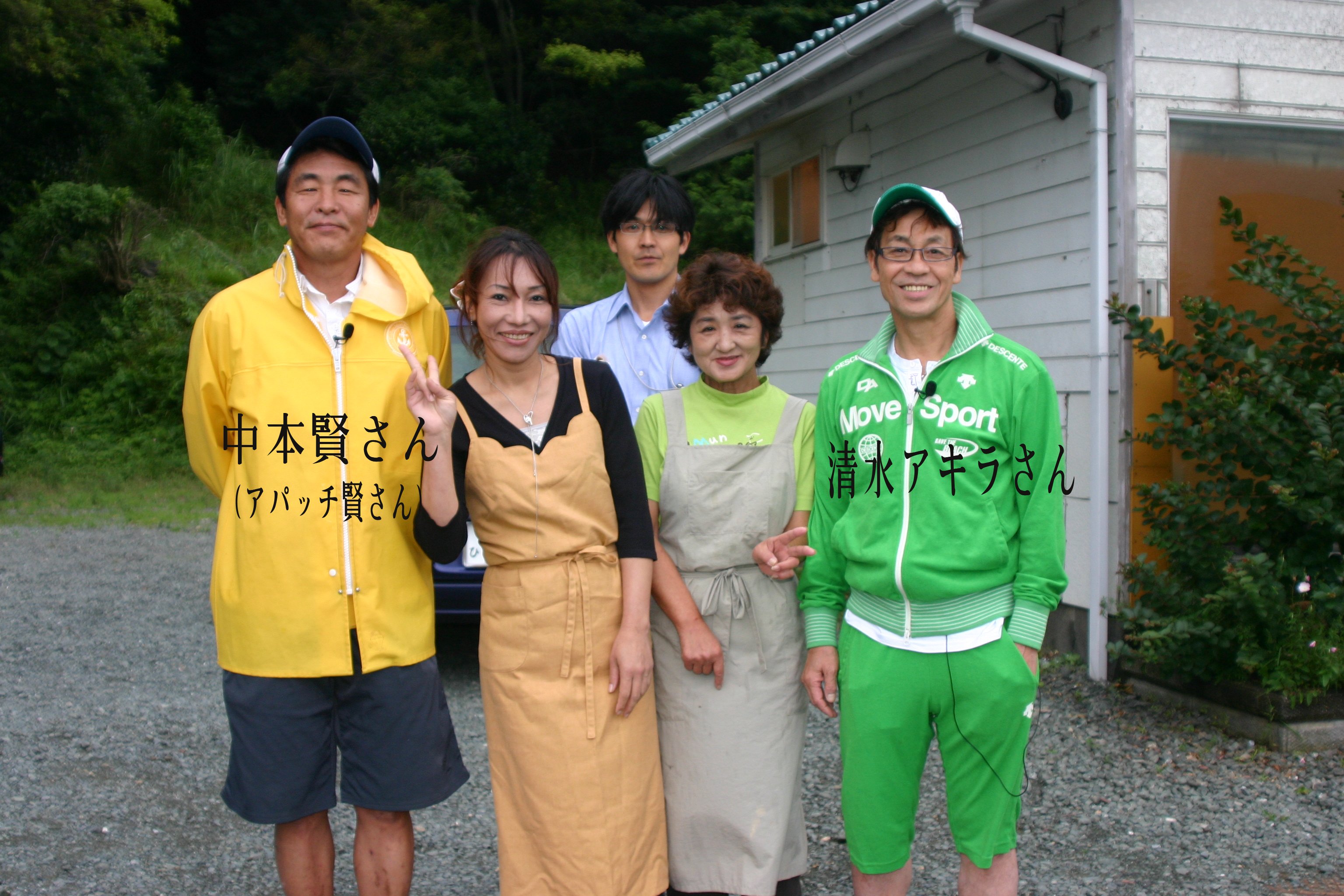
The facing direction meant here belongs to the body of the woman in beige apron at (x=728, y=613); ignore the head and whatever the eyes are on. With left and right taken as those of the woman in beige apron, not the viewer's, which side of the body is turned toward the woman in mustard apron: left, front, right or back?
right

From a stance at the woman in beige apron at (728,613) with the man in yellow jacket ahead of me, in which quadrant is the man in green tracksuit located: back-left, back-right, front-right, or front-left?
back-left

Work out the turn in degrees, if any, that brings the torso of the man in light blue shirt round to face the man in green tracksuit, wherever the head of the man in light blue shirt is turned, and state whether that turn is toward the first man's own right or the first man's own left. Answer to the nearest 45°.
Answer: approximately 45° to the first man's own left

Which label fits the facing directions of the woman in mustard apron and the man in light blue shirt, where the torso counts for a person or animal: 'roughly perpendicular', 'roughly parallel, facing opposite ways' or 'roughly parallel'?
roughly parallel

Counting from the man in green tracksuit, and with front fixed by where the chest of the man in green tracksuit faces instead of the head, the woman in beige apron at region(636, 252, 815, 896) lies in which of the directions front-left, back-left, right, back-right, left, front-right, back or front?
right

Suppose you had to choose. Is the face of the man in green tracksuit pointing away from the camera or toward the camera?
toward the camera

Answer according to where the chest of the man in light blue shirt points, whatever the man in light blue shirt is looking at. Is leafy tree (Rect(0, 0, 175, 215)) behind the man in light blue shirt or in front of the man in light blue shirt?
behind

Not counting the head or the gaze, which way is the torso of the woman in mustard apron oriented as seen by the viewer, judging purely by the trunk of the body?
toward the camera

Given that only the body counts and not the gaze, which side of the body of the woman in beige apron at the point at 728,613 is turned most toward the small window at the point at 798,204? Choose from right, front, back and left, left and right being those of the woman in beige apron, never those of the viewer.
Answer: back

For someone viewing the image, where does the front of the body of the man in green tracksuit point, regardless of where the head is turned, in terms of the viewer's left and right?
facing the viewer

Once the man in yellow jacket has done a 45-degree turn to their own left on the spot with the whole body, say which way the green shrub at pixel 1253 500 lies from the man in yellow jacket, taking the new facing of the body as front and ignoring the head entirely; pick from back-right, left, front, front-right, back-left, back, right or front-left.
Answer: front-left

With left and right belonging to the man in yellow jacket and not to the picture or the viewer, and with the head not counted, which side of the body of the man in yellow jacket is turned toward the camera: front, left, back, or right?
front

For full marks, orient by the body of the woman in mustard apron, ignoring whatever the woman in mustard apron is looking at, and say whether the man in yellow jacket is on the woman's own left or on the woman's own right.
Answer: on the woman's own right
